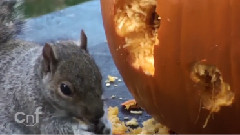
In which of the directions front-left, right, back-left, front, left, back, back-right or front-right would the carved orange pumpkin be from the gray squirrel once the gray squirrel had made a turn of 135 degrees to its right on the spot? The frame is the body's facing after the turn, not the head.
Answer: back

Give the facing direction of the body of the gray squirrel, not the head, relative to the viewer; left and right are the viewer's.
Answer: facing the viewer and to the right of the viewer
